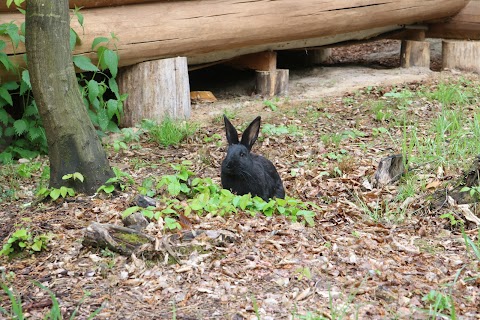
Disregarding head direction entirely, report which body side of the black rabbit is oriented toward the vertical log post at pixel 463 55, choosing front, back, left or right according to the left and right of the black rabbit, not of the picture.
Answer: back

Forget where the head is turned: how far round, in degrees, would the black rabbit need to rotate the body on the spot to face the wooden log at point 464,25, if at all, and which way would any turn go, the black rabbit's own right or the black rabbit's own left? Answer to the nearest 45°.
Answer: approximately 180°

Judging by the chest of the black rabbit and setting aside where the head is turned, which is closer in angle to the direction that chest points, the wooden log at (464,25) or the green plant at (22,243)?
the green plant

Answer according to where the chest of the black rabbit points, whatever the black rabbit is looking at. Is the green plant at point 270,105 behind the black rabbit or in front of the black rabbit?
behind

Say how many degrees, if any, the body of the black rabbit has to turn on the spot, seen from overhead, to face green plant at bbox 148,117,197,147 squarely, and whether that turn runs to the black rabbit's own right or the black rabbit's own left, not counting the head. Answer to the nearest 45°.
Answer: approximately 90° to the black rabbit's own right

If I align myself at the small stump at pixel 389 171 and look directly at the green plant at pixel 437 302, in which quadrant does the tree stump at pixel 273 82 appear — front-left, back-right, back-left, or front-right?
back-right

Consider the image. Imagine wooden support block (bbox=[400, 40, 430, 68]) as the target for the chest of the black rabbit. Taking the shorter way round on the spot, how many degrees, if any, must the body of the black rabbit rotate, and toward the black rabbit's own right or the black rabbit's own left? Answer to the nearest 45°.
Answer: approximately 180°

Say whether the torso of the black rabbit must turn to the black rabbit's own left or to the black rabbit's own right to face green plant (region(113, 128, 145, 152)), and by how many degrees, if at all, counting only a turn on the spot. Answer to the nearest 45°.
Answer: approximately 90° to the black rabbit's own right

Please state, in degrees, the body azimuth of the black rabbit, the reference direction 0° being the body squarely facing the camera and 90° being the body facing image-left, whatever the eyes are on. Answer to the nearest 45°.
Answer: approximately 45°

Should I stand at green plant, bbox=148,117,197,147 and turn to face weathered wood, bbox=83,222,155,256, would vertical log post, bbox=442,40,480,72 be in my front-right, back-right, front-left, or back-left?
back-left

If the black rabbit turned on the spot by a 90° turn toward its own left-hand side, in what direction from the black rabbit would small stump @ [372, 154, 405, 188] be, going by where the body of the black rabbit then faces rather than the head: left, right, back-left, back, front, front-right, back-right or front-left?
front-left

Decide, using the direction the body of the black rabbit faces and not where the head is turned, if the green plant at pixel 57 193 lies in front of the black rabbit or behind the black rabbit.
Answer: in front

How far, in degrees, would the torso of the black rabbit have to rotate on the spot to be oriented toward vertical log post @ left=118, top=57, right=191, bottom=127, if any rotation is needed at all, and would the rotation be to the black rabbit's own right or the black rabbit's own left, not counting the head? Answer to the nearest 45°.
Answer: approximately 90° to the black rabbit's own right

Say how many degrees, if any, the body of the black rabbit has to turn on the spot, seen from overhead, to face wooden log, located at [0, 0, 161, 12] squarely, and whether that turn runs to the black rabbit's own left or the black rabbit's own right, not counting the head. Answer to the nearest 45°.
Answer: approximately 90° to the black rabbit's own right
